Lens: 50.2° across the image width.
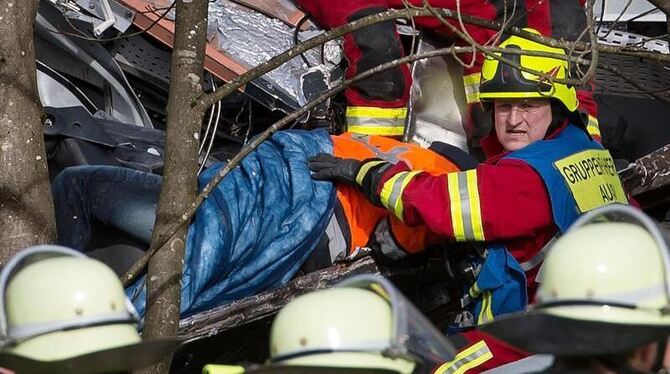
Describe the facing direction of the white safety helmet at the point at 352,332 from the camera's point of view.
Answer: facing away from the viewer and to the right of the viewer

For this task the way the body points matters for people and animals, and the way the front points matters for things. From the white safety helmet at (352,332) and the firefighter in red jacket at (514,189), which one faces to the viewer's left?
the firefighter in red jacket

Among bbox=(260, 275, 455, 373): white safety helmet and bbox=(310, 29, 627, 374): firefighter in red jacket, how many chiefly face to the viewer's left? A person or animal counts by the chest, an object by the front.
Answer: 1

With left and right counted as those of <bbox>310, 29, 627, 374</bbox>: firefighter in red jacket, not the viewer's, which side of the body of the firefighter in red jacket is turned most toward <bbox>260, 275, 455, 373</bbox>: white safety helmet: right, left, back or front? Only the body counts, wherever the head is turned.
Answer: left

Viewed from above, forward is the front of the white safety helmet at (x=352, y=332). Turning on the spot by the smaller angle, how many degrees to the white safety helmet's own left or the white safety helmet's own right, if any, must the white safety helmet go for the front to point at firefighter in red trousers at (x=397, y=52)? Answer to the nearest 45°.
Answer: approximately 45° to the white safety helmet's own left

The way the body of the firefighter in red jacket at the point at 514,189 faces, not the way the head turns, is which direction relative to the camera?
to the viewer's left
